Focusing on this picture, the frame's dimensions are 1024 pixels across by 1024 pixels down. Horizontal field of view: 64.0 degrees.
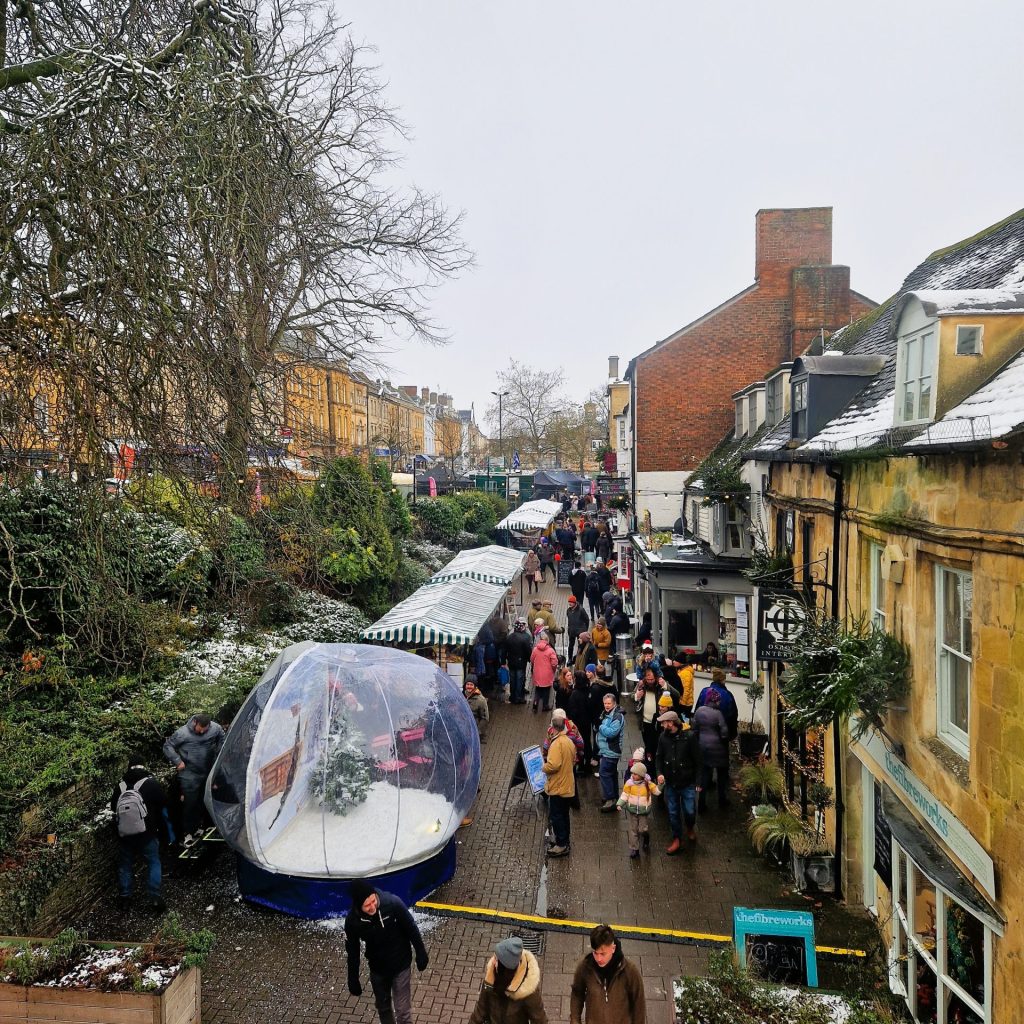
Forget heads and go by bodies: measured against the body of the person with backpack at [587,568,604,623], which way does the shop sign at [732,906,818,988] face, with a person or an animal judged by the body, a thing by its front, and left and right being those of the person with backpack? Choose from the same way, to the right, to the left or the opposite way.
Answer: the opposite way

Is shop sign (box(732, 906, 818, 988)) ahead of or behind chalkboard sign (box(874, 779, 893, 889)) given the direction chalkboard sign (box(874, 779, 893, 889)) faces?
ahead

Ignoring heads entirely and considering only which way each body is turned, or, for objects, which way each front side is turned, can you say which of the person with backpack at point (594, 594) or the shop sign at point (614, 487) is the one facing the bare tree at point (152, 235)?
the shop sign

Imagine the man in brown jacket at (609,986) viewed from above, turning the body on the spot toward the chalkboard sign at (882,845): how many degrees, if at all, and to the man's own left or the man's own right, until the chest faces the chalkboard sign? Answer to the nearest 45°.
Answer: approximately 135° to the man's own left

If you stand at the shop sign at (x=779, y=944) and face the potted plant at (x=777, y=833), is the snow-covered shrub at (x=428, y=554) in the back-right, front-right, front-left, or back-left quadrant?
front-left

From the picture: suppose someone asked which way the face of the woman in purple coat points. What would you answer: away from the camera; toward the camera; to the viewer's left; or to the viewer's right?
away from the camera

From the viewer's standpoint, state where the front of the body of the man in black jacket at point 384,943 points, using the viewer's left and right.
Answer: facing the viewer

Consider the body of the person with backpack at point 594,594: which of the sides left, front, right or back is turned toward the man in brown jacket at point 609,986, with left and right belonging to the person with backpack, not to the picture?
back

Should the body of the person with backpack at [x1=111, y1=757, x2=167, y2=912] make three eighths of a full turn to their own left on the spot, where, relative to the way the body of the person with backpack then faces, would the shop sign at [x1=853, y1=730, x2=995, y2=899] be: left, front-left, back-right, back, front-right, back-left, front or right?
left

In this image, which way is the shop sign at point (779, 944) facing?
toward the camera

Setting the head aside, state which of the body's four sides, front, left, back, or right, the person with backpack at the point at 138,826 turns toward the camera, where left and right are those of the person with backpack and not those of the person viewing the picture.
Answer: back

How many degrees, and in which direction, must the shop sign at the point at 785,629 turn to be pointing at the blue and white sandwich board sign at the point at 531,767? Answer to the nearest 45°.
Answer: approximately 90° to its right

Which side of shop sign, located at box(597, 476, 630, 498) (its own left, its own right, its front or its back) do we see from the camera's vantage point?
front

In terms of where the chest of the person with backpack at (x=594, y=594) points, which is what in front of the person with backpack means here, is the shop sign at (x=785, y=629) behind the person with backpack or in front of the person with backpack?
behind
